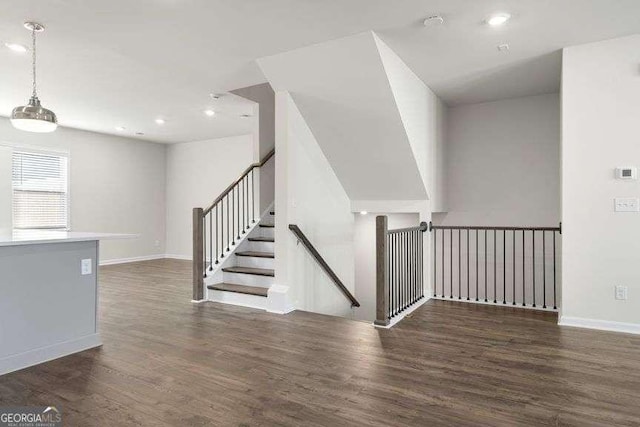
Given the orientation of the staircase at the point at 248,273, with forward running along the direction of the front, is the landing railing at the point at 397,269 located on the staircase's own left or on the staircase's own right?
on the staircase's own left

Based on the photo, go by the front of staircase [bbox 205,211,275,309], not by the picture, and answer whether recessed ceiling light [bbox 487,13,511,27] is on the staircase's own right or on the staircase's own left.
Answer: on the staircase's own left

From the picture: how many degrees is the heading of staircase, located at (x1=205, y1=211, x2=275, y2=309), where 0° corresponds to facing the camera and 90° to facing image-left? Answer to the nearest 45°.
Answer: approximately 45°

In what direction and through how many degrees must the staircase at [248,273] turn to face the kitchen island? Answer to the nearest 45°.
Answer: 0° — it already faces it

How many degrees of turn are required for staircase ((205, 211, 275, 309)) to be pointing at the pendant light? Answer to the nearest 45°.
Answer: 0° — it already faces it

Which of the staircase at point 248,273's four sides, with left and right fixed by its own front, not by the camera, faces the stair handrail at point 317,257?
left

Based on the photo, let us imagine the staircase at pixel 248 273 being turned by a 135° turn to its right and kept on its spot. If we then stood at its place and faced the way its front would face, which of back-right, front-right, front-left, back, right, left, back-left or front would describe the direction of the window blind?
front-left

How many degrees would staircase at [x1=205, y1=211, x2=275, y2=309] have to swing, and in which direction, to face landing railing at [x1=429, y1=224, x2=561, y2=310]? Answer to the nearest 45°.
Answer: approximately 135° to its left

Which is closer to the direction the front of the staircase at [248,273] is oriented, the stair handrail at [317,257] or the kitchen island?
the kitchen island
